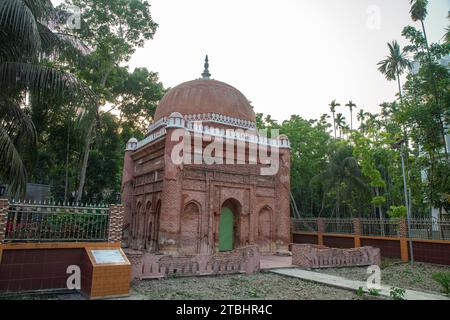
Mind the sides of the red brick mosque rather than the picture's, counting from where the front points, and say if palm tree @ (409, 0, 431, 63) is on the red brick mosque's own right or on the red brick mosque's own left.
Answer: on the red brick mosque's own left

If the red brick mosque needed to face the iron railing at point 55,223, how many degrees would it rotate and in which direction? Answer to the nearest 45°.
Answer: approximately 90° to its right

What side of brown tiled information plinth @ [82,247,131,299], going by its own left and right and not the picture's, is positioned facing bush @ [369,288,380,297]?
left

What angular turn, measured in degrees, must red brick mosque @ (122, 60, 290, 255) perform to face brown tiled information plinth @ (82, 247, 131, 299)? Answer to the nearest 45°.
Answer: approximately 45° to its right

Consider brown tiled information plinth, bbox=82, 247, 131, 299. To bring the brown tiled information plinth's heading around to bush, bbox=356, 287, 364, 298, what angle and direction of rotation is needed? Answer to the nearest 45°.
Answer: approximately 90° to its left

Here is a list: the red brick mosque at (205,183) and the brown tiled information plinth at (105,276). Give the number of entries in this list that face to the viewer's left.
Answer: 0

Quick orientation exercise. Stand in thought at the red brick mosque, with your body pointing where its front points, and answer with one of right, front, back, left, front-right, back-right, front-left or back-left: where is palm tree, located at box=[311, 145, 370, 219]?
left

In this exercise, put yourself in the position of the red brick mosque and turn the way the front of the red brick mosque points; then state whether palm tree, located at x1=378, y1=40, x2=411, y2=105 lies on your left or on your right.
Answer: on your left

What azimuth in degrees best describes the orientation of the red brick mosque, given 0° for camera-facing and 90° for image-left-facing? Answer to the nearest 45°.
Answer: approximately 315°

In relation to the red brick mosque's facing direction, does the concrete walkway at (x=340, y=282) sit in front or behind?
in front

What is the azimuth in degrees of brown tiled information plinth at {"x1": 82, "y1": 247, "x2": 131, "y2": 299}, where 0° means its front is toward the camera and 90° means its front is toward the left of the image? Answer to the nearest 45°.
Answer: approximately 0°

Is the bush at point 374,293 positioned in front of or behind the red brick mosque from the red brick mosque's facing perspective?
in front

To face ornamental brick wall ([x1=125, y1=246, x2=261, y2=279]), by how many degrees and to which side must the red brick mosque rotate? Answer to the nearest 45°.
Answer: approximately 45° to its right

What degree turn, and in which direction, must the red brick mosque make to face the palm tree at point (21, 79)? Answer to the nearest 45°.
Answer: approximately 90° to its right

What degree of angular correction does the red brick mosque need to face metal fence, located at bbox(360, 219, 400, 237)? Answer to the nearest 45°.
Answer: approximately 45° to its left

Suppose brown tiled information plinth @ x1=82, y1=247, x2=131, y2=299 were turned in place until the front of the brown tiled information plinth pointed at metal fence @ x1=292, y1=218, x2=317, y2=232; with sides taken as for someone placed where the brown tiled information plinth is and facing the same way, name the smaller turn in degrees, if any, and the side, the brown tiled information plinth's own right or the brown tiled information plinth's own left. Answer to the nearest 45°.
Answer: approximately 135° to the brown tiled information plinth's own left
